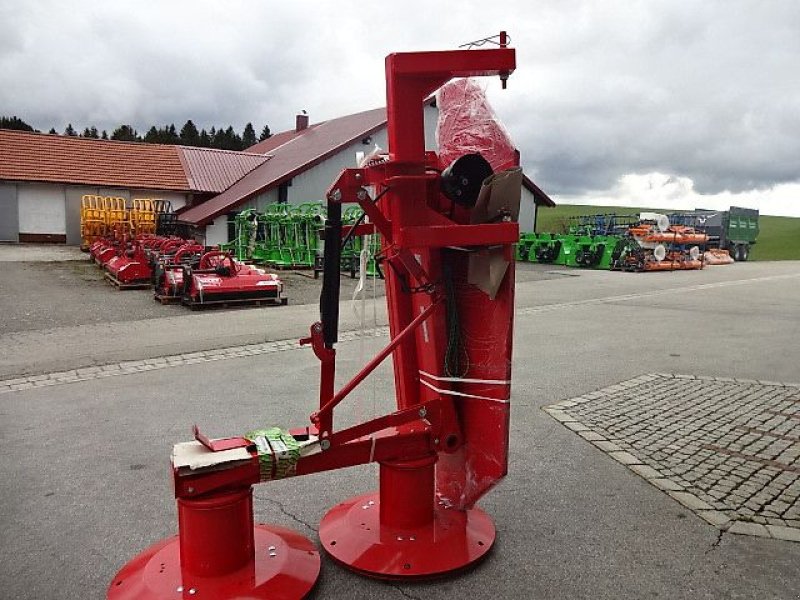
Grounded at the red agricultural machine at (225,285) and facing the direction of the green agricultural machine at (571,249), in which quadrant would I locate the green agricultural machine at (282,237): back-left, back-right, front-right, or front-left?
front-left

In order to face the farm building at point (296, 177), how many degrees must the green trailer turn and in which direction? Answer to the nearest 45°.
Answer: approximately 45° to its left

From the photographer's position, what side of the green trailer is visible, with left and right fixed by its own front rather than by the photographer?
left

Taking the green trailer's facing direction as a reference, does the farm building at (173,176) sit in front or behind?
in front

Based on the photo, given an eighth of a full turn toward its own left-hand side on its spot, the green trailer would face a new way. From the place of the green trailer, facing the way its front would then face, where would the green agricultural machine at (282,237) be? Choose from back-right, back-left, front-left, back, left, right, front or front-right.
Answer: front

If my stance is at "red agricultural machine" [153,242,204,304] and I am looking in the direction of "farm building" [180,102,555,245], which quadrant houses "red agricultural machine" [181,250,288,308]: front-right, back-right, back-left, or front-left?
back-right

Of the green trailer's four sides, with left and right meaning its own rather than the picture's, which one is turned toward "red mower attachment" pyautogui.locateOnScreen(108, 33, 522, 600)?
left

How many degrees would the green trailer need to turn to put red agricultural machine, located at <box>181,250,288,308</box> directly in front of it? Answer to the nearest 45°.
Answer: approximately 90° to its left

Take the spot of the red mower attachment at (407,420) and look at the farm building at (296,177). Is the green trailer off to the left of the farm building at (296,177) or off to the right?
right
